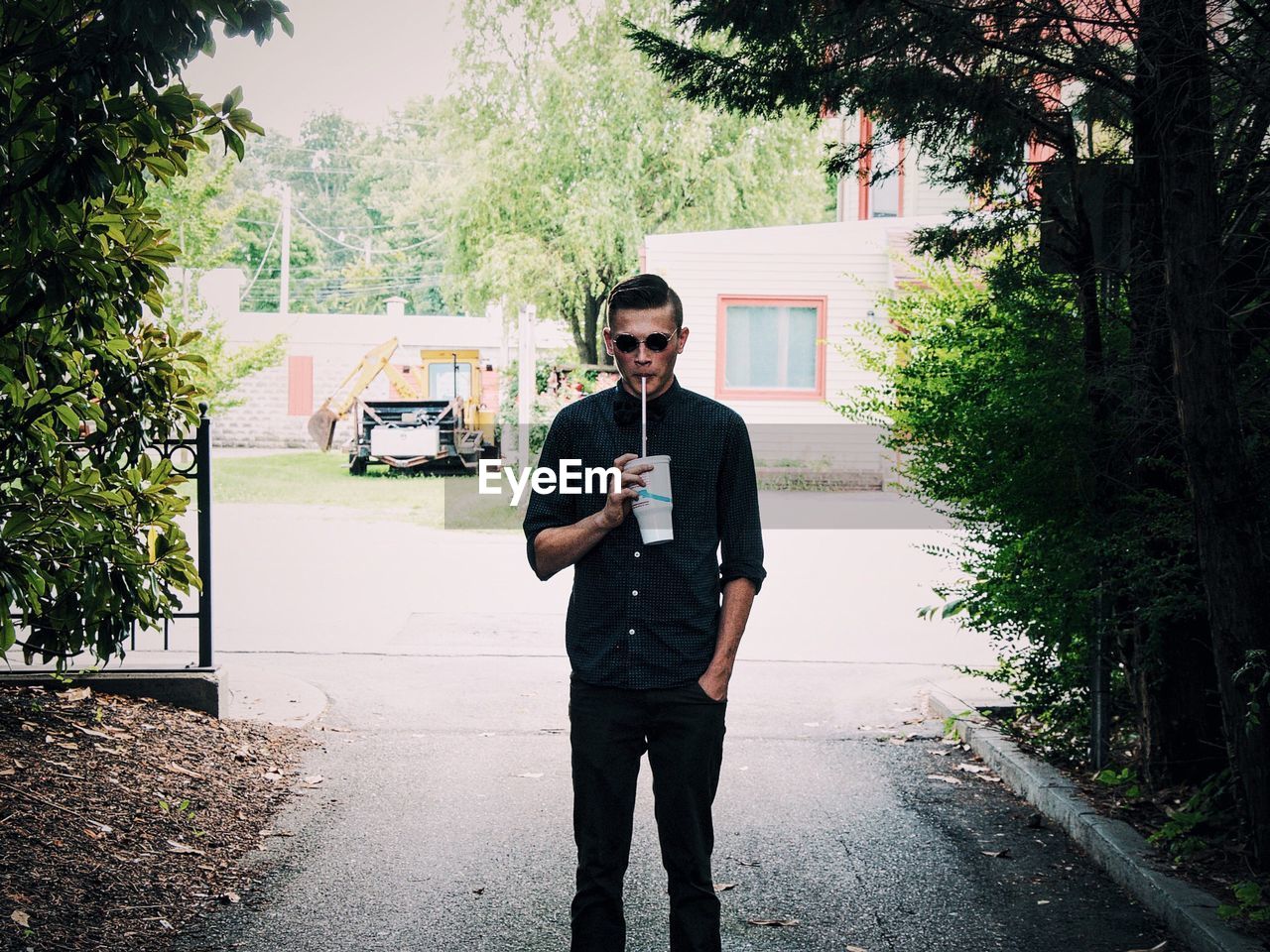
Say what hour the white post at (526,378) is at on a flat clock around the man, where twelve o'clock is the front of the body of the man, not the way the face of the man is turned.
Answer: The white post is roughly at 6 o'clock from the man.

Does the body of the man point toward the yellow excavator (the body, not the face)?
no

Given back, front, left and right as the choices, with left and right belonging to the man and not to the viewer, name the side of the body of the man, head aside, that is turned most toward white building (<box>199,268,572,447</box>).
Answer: back

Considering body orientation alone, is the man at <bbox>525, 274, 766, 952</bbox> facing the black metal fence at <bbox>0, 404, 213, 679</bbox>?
no

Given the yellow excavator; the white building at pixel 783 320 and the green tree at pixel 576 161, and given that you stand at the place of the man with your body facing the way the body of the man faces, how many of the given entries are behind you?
3

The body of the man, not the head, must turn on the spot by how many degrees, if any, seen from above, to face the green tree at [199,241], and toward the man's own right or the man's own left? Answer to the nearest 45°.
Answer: approximately 180°

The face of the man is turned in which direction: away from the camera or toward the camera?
toward the camera

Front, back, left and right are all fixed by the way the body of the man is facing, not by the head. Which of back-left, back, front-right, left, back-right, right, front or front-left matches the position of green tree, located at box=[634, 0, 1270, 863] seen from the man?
back-left

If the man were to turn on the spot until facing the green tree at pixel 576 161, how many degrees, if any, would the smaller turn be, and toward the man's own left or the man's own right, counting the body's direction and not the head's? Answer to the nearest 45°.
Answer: approximately 180°

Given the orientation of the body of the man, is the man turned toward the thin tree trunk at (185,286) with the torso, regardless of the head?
no

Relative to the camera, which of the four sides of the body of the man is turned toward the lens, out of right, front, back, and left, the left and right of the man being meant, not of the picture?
front

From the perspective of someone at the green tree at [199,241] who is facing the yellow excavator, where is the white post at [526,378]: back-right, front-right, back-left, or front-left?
front-right

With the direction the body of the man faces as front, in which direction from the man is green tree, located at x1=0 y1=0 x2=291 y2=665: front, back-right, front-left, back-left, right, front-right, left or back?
back-right
